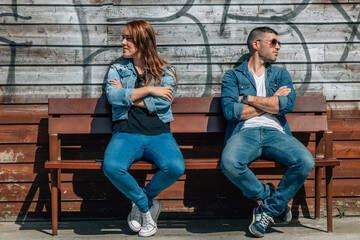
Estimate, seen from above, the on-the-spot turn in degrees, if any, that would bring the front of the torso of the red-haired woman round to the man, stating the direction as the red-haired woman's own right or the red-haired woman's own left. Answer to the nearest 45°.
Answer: approximately 90° to the red-haired woman's own left

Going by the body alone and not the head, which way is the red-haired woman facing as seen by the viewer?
toward the camera

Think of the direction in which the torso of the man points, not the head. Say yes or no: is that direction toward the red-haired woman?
no

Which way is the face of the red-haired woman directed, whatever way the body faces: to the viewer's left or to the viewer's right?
to the viewer's left

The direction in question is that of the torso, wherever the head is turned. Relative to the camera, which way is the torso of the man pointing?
toward the camera

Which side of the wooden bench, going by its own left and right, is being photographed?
front

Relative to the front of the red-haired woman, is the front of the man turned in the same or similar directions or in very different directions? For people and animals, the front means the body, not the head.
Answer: same or similar directions

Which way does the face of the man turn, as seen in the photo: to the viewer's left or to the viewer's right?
to the viewer's right
